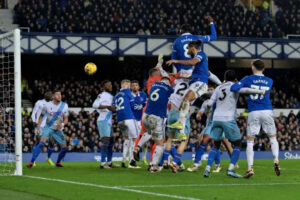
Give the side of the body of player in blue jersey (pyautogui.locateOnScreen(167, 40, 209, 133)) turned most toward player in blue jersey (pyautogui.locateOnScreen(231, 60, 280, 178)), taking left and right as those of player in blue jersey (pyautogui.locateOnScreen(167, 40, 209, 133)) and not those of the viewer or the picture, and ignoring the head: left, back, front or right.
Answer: back

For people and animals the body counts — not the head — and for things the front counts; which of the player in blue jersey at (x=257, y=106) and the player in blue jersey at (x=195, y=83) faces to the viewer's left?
the player in blue jersey at (x=195, y=83)

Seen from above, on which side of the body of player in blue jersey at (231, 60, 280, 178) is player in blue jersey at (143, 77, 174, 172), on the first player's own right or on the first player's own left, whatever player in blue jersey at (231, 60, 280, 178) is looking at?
on the first player's own left

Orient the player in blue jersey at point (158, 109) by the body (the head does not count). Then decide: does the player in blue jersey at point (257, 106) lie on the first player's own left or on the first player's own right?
on the first player's own right

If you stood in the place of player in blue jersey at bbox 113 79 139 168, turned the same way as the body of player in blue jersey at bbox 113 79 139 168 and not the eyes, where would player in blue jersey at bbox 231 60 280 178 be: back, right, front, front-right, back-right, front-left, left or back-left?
right

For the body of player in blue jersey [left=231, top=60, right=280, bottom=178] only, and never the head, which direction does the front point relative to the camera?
away from the camera

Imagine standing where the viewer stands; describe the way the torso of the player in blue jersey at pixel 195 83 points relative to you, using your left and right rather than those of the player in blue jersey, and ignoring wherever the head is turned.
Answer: facing to the left of the viewer

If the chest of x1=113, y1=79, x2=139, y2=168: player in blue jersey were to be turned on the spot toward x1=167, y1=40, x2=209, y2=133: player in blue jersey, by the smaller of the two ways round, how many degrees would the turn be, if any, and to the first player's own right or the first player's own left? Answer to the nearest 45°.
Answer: approximately 90° to the first player's own right
